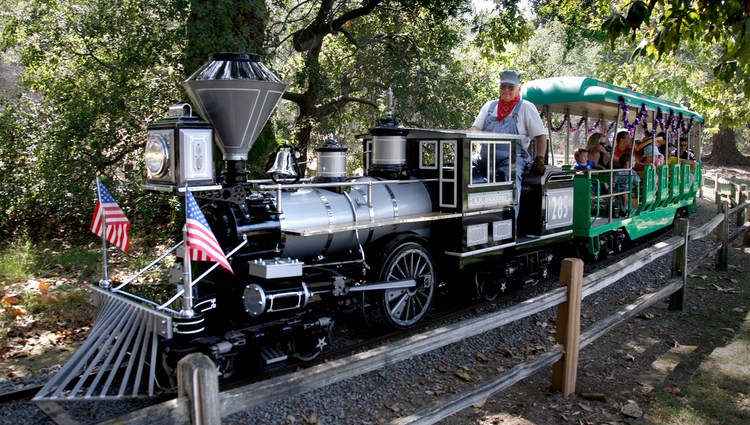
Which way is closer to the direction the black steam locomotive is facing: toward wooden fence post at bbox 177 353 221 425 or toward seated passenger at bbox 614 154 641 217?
the wooden fence post

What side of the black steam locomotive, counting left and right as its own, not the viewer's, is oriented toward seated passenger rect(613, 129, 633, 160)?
back

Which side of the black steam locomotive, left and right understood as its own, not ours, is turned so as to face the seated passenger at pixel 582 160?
back

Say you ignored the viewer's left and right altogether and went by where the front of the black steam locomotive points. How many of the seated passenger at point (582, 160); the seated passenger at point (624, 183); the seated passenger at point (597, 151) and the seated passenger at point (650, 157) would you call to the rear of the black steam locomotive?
4

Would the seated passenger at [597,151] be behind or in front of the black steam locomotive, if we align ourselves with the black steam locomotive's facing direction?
behind

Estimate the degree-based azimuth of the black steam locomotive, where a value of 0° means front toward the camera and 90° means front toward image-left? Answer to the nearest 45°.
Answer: approximately 45°

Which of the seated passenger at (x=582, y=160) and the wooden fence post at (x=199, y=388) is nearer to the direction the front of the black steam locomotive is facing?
the wooden fence post

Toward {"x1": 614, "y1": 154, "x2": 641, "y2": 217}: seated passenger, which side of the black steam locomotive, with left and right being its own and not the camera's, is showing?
back

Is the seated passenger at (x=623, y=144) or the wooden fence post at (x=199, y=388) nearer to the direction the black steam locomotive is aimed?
the wooden fence post

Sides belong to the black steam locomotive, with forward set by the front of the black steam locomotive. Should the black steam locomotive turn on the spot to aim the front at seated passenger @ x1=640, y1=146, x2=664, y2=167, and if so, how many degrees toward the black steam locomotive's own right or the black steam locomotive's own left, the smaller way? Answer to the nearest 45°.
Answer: approximately 180°
